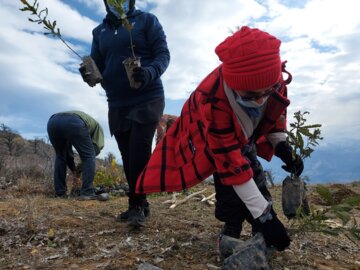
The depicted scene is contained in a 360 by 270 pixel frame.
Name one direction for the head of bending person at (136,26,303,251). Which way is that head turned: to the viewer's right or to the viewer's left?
to the viewer's right

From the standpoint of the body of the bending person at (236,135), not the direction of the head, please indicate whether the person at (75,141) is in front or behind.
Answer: behind

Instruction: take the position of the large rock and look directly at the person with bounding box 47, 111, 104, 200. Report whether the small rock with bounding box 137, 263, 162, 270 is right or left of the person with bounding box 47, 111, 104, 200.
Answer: left

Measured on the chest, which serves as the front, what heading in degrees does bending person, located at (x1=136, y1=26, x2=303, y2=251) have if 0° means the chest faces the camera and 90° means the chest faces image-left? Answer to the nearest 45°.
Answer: approximately 315°

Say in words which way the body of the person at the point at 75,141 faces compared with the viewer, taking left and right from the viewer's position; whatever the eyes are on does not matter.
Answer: facing away from the viewer and to the right of the viewer
